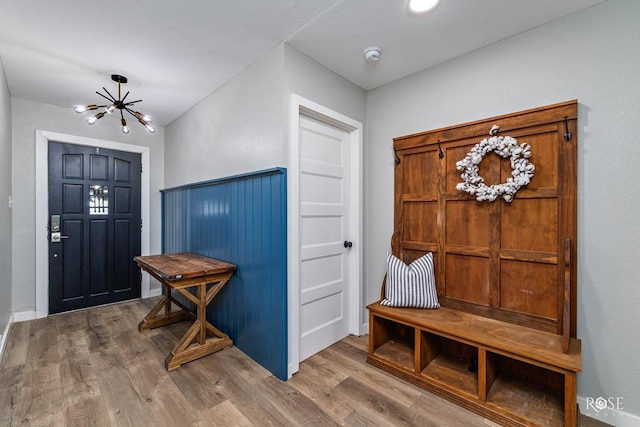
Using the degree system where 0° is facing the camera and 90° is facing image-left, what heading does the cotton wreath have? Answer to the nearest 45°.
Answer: approximately 0°

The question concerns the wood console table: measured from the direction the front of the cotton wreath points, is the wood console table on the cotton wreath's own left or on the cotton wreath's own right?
on the cotton wreath's own right

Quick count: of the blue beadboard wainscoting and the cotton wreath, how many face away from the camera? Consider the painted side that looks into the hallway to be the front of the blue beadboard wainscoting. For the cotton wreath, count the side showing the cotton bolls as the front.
0

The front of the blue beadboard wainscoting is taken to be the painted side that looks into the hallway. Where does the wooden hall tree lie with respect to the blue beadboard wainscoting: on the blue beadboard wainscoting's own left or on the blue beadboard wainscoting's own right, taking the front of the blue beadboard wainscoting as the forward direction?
on the blue beadboard wainscoting's own left
